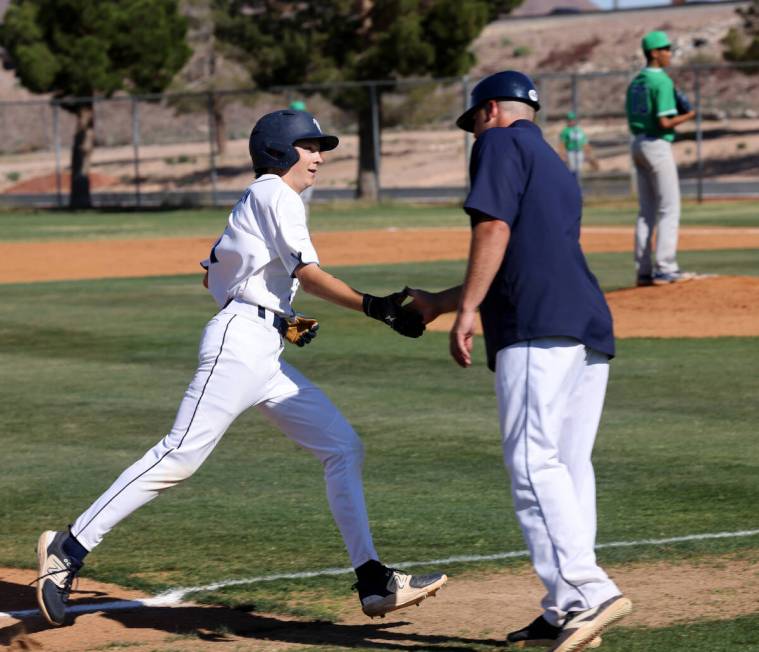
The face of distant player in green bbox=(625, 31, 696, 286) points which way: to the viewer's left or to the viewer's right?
to the viewer's right

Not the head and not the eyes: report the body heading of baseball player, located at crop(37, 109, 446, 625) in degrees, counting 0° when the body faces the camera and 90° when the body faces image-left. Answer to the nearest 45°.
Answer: approximately 270°

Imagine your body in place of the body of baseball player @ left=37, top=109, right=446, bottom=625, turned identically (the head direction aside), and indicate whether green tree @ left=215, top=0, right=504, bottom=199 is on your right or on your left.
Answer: on your left

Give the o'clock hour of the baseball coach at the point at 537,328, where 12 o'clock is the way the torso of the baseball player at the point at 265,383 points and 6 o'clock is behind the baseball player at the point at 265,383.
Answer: the baseball coach at the point at 537,328 is roughly at 1 o'clock from the baseball player at the point at 265,383.

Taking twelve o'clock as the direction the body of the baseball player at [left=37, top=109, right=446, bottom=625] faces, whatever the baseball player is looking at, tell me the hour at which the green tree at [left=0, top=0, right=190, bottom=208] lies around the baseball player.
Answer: The green tree is roughly at 9 o'clock from the baseball player.

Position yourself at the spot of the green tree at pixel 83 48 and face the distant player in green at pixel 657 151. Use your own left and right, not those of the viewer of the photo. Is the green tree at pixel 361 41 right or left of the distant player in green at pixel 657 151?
left

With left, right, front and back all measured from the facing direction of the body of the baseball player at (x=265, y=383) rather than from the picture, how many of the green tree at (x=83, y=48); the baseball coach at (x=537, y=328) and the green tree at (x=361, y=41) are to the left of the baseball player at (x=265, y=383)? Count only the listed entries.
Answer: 2

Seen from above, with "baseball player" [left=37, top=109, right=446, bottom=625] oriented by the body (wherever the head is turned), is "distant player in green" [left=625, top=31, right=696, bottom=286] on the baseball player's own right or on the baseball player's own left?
on the baseball player's own left
